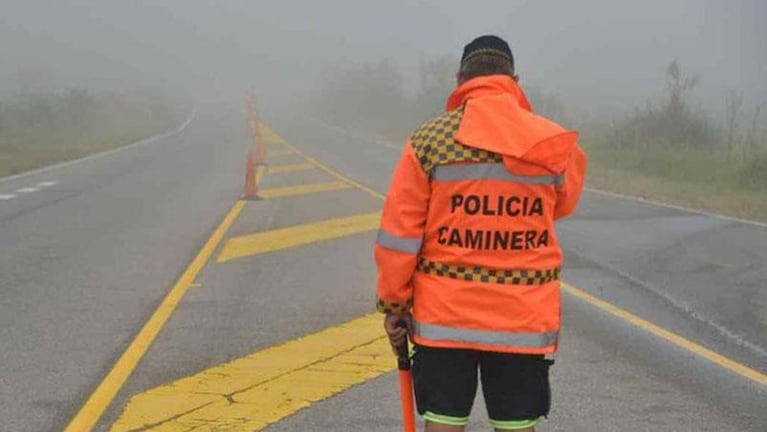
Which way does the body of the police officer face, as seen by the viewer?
away from the camera

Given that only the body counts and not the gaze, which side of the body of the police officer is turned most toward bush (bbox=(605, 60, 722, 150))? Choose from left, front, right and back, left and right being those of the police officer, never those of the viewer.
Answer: front

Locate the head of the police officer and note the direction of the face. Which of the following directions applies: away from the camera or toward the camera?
away from the camera
